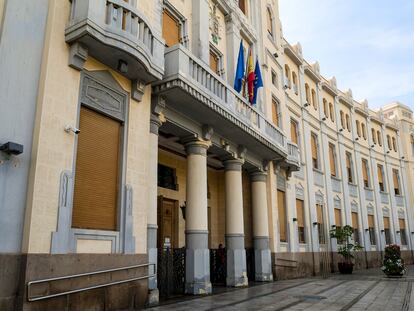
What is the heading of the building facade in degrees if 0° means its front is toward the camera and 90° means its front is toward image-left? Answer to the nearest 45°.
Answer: approximately 315°

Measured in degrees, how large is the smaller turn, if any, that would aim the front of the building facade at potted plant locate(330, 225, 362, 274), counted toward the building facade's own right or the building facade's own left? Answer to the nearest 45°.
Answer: approximately 90° to the building facade's own left

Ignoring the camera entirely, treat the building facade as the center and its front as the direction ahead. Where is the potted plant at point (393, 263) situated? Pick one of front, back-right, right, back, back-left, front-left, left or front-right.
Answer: left
